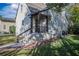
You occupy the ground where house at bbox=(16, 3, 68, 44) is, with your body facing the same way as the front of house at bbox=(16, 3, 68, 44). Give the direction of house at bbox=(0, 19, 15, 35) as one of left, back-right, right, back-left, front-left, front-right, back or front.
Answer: back-right

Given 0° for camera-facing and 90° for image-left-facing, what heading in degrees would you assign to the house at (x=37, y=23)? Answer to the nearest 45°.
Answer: approximately 315°
